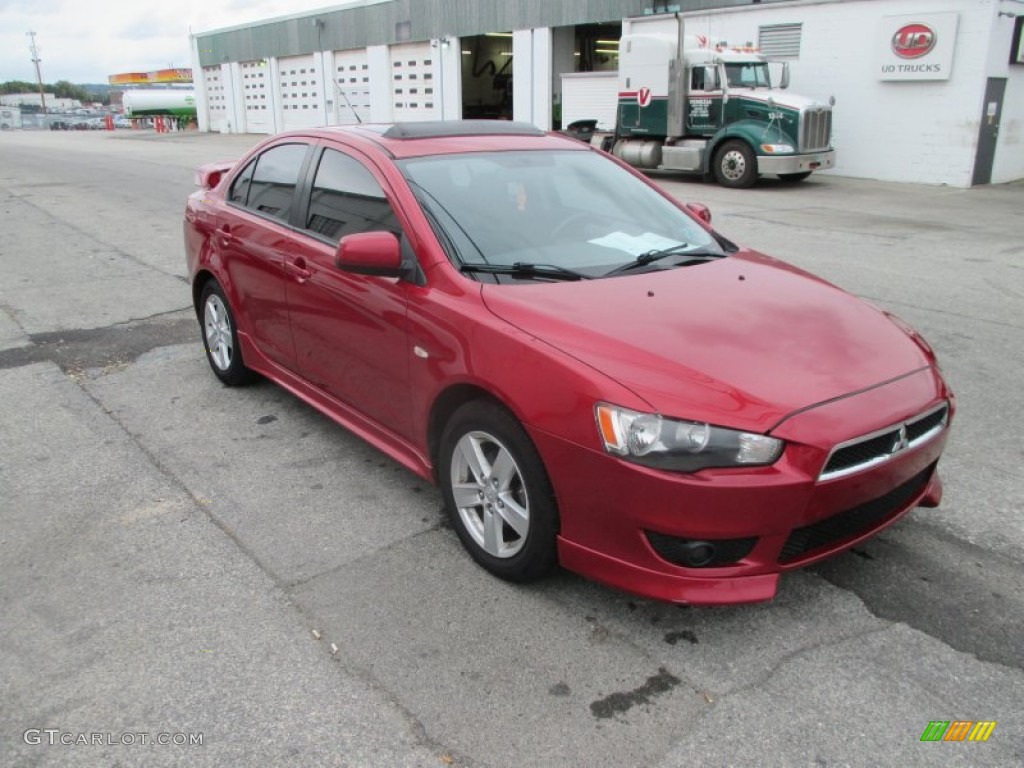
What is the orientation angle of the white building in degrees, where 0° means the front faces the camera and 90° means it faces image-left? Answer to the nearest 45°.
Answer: approximately 45°

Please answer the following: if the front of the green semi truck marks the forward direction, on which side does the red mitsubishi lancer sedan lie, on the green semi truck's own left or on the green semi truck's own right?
on the green semi truck's own right

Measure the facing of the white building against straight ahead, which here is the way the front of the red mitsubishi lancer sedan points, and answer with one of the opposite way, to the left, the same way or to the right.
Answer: to the right

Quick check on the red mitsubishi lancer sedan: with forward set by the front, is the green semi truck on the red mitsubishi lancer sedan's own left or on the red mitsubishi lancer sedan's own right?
on the red mitsubishi lancer sedan's own left

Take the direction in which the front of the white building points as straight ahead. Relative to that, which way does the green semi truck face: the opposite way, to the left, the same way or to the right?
to the left

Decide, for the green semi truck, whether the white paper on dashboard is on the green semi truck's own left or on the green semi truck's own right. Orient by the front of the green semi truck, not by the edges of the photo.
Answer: on the green semi truck's own right

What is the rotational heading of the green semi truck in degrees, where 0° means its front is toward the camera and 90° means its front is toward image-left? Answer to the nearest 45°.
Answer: approximately 315°
